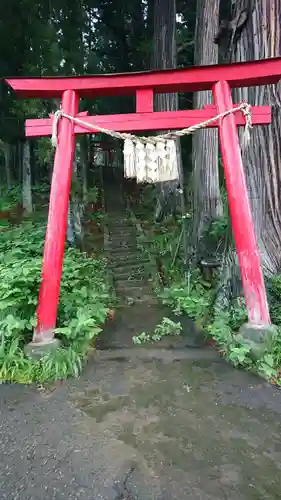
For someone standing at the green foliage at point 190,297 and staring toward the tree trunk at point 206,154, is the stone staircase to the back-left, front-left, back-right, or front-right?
front-left

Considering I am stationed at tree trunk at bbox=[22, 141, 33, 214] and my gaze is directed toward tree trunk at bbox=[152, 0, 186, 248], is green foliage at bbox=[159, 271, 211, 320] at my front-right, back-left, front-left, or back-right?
front-right

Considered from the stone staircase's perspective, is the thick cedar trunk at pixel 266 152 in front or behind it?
in front

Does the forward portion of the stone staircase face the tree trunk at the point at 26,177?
no

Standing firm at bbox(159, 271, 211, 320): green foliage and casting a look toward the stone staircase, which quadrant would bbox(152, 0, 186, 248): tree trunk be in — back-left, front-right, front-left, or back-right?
front-right

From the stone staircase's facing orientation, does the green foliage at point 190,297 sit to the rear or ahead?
ahead

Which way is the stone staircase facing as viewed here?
toward the camera
